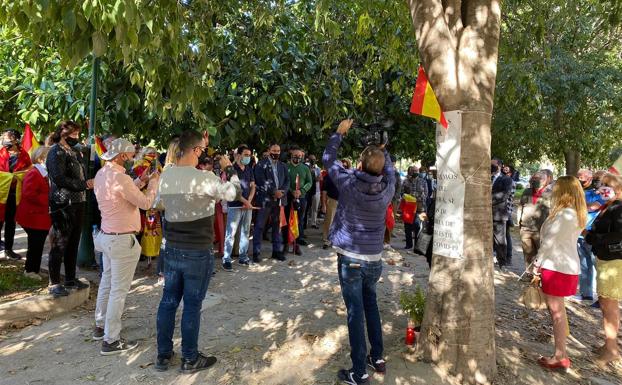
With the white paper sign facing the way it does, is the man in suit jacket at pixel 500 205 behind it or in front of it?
behind

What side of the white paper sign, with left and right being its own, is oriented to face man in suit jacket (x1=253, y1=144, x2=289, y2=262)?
right

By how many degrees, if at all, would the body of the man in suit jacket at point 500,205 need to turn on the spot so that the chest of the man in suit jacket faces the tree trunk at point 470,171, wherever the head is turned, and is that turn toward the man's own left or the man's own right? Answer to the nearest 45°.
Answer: approximately 45° to the man's own left

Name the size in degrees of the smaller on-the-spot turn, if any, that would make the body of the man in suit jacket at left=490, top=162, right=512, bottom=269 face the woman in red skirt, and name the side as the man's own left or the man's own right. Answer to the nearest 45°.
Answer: approximately 45° to the man's own left

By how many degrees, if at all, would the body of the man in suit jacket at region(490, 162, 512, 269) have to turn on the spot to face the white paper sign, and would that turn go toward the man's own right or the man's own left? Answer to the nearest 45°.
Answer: approximately 45° to the man's own left

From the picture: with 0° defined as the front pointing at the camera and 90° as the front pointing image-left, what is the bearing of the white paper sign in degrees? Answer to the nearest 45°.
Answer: approximately 45°

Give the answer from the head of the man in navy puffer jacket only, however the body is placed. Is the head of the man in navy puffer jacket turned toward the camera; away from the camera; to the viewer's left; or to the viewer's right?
away from the camera
